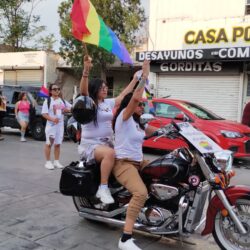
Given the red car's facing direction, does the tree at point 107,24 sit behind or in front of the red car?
behind

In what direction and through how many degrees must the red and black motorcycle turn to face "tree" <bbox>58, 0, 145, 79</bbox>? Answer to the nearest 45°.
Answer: approximately 135° to its left

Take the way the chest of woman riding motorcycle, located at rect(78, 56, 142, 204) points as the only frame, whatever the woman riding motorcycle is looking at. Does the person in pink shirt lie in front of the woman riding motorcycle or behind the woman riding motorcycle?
behind

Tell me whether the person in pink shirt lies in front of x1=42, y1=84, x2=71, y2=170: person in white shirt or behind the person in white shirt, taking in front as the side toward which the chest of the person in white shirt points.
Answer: behind

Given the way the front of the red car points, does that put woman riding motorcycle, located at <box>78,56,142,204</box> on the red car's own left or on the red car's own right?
on the red car's own right

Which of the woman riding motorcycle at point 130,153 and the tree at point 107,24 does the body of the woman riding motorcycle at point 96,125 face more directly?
the woman riding motorcycle
